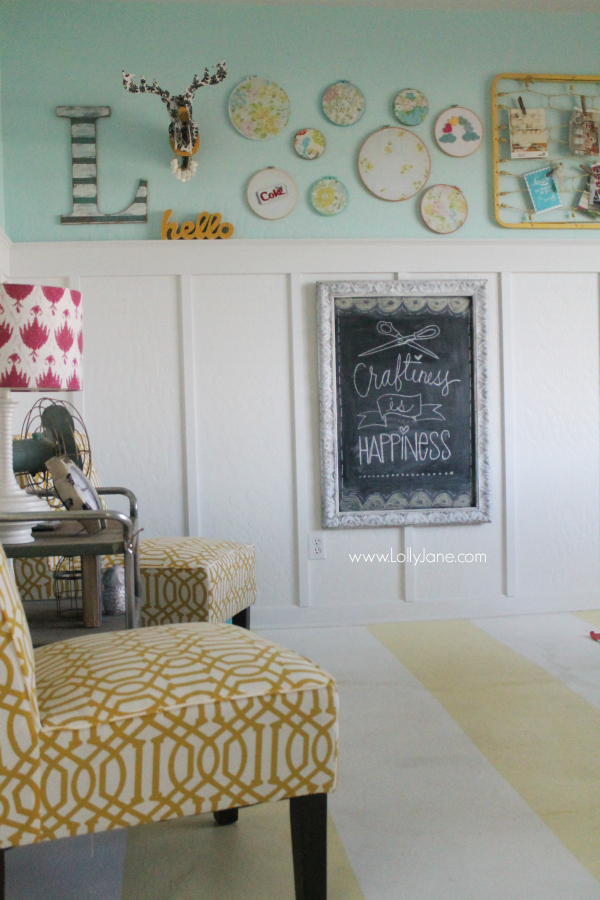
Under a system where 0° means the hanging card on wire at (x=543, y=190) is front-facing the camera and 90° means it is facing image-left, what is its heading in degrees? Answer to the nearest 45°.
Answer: approximately 0°

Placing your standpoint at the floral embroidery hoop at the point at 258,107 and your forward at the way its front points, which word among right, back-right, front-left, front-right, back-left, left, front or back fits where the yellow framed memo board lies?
left

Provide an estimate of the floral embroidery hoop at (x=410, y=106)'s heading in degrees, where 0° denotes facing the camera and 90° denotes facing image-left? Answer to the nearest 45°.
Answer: approximately 0°

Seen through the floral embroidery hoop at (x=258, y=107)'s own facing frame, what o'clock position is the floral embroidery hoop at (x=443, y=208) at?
the floral embroidery hoop at (x=443, y=208) is roughly at 9 o'clock from the floral embroidery hoop at (x=258, y=107).

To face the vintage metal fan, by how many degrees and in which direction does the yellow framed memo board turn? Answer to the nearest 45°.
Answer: approximately 45° to its right
